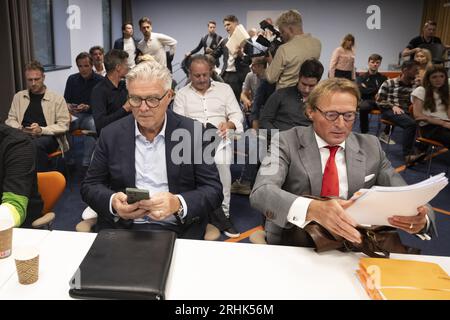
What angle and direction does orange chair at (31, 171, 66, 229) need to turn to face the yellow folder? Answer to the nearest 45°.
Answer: approximately 90° to its left

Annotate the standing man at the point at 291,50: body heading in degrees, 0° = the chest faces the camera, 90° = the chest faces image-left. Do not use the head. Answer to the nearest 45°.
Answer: approximately 135°

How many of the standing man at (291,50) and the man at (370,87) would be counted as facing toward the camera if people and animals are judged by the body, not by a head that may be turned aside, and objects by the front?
1

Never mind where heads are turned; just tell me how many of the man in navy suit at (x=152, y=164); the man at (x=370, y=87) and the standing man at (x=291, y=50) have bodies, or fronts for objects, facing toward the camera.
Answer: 2

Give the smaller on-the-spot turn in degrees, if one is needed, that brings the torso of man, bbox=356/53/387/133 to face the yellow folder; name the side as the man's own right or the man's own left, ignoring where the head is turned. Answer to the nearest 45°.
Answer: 0° — they already face it

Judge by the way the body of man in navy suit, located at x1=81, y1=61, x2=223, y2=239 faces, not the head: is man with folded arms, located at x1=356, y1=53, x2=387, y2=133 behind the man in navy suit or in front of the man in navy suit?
behind

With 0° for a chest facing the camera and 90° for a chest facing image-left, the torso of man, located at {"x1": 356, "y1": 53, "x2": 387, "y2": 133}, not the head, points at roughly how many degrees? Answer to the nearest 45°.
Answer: approximately 0°

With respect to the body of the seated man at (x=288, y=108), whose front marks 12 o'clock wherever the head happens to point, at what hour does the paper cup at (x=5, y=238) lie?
The paper cup is roughly at 2 o'clock from the seated man.

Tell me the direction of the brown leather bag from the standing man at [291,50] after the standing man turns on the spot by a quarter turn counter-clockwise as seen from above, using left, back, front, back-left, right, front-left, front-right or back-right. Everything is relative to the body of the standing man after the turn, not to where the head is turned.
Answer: front-left

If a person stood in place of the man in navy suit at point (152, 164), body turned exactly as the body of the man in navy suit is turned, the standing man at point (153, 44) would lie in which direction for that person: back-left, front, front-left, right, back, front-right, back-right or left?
back

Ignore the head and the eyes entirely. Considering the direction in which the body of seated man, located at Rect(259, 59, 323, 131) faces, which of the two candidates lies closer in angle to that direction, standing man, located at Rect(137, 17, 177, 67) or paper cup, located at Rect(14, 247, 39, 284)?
the paper cup
